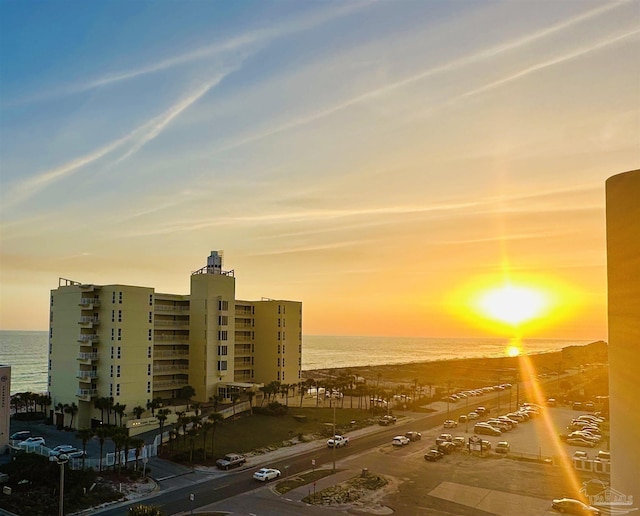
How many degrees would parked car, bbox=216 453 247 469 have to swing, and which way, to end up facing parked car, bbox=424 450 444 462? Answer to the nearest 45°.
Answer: approximately 135° to its left

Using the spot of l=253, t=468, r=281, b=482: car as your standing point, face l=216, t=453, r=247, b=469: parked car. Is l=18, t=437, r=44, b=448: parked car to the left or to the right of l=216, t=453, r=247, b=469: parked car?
left

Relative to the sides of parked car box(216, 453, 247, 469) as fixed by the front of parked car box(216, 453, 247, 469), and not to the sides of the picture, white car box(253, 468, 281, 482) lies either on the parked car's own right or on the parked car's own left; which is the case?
on the parked car's own left

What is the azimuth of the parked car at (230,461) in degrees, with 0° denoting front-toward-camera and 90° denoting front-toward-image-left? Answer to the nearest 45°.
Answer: approximately 45°

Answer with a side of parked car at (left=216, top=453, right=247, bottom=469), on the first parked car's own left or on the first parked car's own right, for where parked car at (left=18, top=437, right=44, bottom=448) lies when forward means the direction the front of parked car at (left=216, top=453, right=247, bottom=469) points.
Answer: on the first parked car's own right

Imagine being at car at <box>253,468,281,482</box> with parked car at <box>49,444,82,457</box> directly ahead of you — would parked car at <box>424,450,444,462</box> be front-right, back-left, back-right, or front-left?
back-right

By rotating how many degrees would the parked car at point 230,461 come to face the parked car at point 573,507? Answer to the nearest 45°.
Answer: approximately 90° to its left

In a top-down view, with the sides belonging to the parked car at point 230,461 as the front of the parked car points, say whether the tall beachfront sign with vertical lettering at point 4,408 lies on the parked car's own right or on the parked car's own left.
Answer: on the parked car's own right

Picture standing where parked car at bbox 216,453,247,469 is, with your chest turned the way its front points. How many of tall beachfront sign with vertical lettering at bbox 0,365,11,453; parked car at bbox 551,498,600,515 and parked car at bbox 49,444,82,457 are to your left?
1

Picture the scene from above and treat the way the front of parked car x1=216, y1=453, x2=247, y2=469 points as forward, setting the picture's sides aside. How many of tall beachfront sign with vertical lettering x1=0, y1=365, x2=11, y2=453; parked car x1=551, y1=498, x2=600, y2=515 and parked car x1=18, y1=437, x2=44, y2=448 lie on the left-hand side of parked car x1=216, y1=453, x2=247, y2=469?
1

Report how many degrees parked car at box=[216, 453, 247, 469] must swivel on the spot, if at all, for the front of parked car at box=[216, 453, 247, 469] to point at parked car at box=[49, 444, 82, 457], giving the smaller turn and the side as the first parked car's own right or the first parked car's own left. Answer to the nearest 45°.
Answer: approximately 45° to the first parked car's own right
